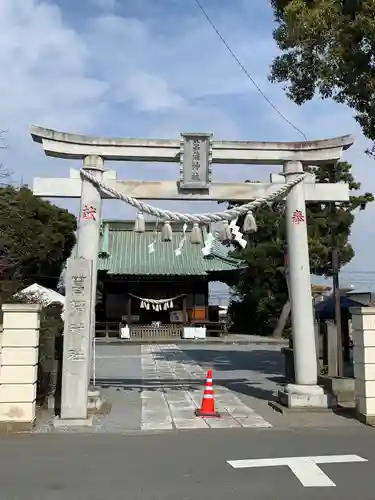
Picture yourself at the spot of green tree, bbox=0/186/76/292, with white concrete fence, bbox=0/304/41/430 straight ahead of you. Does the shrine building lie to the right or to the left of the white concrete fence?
left

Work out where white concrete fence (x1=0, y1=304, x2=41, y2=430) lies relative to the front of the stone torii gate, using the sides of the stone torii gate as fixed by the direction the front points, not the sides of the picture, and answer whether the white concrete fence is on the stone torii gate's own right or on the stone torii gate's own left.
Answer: on the stone torii gate's own right

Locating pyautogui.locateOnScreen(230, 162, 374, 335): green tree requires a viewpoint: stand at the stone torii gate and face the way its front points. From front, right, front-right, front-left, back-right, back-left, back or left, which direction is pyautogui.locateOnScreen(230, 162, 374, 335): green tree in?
back

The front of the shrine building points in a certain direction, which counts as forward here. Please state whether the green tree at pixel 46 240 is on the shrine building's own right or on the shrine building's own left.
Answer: on the shrine building's own right

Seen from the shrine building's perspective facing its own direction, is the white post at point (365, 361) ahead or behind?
ahead

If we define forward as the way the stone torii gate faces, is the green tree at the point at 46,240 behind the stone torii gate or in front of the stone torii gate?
behind

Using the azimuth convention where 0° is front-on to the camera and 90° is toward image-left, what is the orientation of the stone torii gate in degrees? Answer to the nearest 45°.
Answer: approximately 0°

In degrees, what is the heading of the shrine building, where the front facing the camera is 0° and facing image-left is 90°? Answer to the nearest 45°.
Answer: approximately 0°

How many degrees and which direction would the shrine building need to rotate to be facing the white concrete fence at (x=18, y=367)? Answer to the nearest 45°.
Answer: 0° — it already faces it

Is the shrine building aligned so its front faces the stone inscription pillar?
yes
